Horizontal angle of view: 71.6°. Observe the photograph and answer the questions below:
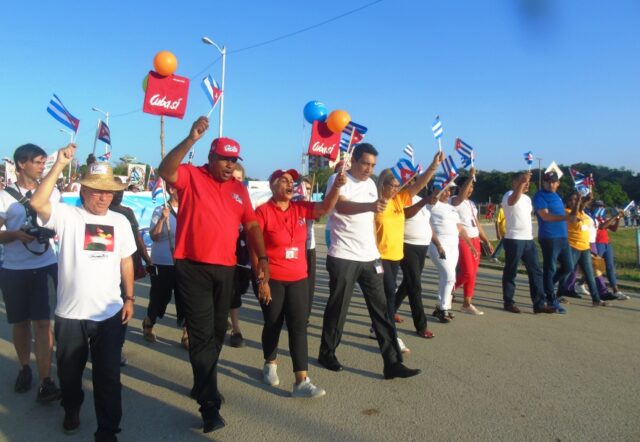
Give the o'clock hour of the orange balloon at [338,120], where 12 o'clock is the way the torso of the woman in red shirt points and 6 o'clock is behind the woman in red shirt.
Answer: The orange balloon is roughly at 8 o'clock from the woman in red shirt.

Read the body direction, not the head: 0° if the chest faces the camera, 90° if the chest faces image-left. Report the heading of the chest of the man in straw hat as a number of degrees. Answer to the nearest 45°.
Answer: approximately 0°

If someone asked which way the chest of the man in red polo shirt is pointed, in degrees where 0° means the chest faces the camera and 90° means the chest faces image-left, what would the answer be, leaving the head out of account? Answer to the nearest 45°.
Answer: approximately 315°

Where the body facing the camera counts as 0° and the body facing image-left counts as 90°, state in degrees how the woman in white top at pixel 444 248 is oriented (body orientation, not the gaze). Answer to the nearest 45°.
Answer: approximately 315°

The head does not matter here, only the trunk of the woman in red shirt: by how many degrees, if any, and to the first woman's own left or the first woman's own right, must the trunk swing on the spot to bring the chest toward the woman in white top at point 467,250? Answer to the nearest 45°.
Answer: approximately 90° to the first woman's own left

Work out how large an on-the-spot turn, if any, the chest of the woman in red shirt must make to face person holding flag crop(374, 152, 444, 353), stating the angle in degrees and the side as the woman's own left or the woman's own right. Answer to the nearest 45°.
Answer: approximately 90° to the woman's own left

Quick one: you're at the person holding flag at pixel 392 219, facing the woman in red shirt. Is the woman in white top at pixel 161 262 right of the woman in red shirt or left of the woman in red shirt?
right

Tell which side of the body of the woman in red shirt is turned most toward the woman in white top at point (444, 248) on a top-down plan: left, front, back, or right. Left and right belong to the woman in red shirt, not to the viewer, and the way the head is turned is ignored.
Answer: left

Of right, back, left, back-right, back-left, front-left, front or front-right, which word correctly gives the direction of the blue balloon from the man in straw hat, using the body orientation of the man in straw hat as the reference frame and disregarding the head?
back-left

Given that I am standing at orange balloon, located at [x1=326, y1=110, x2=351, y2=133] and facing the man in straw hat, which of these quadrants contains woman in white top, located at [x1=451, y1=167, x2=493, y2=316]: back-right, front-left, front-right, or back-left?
back-left

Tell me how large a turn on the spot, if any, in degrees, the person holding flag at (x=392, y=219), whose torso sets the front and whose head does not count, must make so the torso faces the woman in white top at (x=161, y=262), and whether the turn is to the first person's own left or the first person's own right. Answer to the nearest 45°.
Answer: approximately 135° to the first person's own right

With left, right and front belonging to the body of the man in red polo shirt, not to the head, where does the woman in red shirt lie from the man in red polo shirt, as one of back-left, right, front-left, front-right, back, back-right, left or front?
left
